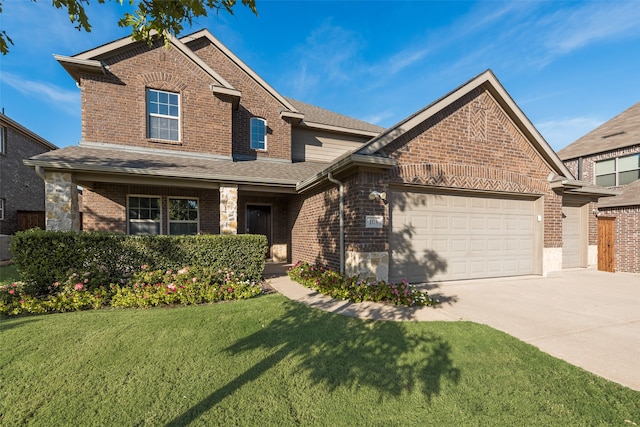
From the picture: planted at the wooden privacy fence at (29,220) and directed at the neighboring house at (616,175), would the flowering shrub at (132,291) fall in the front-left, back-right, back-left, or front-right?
front-right

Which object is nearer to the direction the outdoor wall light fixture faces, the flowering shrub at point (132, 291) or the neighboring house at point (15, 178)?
the flowering shrub

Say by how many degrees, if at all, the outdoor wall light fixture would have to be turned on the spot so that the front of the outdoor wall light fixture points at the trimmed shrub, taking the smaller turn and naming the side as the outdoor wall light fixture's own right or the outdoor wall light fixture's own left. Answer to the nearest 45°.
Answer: approximately 90° to the outdoor wall light fixture's own right

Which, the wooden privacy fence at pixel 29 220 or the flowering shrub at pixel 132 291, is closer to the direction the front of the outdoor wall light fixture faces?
the flowering shrub

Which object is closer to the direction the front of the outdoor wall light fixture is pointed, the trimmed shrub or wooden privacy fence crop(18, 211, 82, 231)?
the trimmed shrub

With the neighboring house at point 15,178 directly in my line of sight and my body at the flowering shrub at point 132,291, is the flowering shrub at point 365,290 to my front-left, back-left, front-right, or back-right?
back-right

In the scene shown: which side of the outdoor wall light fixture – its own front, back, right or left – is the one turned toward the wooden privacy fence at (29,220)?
right

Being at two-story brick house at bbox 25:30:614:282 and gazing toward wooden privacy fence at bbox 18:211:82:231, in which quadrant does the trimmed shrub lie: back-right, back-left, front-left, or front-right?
front-left

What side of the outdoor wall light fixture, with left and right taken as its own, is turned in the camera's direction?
front

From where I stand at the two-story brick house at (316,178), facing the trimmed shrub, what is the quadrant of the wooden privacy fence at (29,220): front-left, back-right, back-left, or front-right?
front-right

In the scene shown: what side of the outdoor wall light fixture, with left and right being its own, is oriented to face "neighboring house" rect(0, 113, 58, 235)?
right

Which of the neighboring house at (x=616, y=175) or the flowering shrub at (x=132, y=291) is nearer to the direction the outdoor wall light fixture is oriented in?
the flowering shrub

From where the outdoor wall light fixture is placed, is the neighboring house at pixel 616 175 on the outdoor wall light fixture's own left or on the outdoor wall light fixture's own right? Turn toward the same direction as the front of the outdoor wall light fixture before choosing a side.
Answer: on the outdoor wall light fixture's own left

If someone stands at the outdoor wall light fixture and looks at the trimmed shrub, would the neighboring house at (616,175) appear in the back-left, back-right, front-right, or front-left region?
back-right
